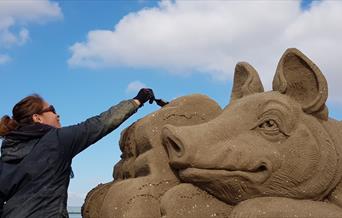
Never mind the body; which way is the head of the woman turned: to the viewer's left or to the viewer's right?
to the viewer's right

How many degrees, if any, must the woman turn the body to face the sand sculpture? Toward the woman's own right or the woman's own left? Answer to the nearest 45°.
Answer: approximately 45° to the woman's own right

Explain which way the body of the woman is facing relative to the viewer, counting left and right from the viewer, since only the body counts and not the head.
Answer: facing away from the viewer and to the right of the viewer
